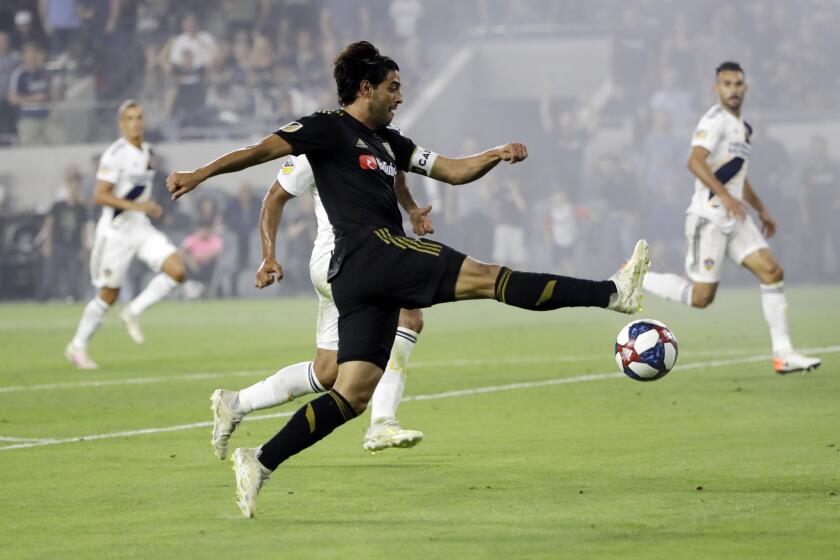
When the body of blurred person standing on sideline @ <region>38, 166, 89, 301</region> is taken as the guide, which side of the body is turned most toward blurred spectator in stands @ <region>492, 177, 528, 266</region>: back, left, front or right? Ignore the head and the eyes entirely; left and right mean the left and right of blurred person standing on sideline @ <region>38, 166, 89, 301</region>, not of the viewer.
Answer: left

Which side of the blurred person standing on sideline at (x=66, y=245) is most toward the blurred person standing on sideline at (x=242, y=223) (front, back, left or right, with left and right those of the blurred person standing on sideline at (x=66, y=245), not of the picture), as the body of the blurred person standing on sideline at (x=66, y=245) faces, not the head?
left

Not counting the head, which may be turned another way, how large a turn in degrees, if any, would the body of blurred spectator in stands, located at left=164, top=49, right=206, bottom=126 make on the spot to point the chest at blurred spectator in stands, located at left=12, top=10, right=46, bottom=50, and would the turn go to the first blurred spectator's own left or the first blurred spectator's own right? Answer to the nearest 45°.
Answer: approximately 135° to the first blurred spectator's own right

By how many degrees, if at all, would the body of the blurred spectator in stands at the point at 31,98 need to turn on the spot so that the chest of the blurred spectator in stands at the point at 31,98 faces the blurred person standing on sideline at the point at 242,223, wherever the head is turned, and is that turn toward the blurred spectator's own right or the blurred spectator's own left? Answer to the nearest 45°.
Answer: approximately 45° to the blurred spectator's own left

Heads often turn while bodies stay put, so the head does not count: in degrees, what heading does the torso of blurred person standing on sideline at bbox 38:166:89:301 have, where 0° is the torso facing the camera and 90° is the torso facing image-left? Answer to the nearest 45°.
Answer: approximately 0°
